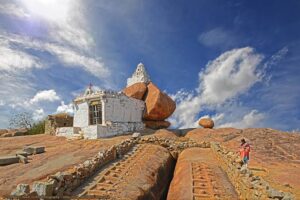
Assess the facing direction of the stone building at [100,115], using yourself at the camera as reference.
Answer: facing the viewer and to the left of the viewer

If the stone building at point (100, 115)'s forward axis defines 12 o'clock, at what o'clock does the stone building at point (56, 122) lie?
the stone building at point (56, 122) is roughly at 3 o'clock from the stone building at point (100, 115).

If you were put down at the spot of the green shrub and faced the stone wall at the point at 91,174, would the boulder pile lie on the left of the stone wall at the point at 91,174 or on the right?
left

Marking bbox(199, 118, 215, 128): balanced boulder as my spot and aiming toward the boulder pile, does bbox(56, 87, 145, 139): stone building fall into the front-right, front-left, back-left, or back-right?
front-left

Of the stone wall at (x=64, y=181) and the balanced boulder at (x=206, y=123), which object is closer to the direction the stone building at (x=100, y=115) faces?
the stone wall

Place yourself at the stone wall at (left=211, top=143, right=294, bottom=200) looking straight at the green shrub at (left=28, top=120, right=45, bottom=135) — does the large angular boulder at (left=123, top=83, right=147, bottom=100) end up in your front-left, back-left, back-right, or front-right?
front-right

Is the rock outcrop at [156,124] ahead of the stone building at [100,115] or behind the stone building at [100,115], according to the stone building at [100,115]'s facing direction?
behind

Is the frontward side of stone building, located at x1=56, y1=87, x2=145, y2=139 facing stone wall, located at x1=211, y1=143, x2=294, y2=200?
no

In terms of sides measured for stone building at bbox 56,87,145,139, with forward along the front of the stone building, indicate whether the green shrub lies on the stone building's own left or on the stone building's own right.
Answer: on the stone building's own right

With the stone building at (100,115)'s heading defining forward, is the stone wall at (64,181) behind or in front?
in front

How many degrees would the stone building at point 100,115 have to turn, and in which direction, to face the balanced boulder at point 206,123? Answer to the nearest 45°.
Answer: approximately 135° to its left

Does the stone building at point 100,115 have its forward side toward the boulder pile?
no
